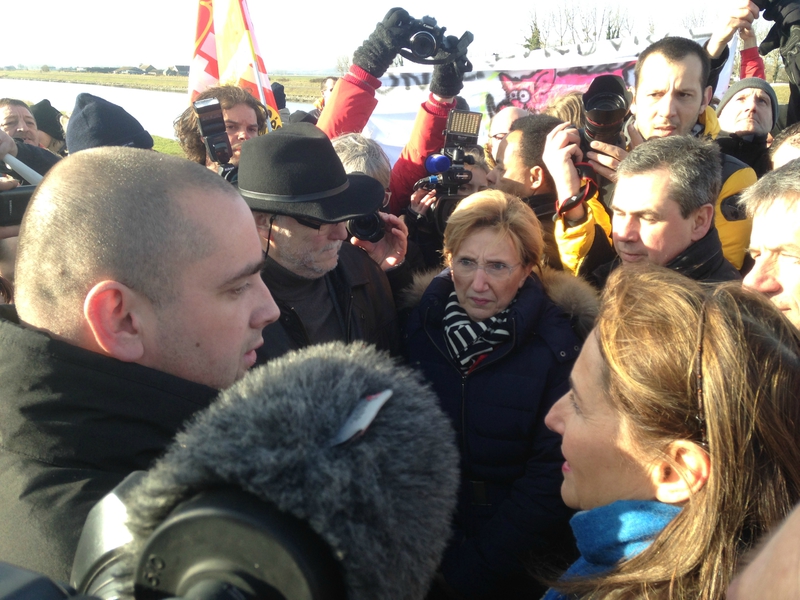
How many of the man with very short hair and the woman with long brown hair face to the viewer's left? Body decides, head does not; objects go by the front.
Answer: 1

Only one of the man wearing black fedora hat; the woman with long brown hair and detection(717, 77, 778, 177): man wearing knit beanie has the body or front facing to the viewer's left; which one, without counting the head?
the woman with long brown hair

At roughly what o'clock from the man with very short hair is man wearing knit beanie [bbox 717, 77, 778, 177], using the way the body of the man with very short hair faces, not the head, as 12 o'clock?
The man wearing knit beanie is roughly at 11 o'clock from the man with very short hair.

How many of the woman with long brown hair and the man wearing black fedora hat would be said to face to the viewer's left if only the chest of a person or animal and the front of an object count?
1

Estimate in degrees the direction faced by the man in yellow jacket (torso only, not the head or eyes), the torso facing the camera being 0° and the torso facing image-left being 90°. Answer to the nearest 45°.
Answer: approximately 0°

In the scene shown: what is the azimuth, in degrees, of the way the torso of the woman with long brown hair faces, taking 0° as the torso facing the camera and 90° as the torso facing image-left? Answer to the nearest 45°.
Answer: approximately 90°

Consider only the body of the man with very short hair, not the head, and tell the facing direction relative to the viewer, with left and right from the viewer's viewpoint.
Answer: facing to the right of the viewer

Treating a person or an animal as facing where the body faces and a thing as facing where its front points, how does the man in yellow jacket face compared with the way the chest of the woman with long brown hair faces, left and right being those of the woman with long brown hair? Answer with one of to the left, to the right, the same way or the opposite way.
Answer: to the left
